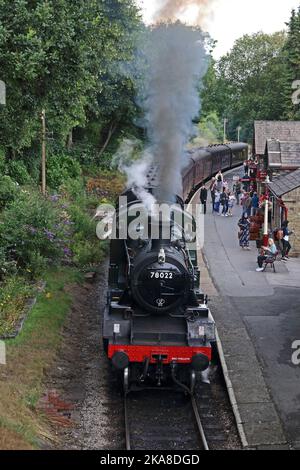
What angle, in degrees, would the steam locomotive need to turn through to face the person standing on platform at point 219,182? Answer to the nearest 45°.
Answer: approximately 180°

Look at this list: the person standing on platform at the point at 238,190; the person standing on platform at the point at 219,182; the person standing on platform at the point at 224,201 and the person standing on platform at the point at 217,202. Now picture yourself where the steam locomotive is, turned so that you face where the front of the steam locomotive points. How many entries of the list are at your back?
4

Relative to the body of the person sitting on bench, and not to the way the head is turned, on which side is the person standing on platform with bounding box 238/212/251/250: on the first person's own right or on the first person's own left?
on the first person's own right

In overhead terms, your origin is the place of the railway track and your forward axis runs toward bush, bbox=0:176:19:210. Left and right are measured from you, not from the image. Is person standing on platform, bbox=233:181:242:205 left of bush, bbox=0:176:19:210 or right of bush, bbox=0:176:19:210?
right

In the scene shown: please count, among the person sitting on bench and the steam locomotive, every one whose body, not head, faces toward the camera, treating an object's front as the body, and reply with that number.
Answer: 1

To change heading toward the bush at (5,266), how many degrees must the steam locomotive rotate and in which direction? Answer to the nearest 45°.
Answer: approximately 135° to its right

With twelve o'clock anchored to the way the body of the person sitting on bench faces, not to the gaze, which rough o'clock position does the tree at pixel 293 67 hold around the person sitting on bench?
The tree is roughly at 3 o'clock from the person sitting on bench.

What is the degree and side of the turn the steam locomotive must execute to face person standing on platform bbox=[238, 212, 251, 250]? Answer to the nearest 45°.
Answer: approximately 180°

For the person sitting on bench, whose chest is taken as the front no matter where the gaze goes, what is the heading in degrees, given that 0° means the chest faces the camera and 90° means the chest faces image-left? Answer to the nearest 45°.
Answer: approximately 90°

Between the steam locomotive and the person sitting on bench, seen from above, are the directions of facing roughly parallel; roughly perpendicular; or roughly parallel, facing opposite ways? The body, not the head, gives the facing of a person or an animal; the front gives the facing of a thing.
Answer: roughly perpendicular

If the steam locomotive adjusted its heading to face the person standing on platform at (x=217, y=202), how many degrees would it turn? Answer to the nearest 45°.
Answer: approximately 180°

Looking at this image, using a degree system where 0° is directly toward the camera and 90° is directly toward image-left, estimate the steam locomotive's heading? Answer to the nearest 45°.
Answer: approximately 0°

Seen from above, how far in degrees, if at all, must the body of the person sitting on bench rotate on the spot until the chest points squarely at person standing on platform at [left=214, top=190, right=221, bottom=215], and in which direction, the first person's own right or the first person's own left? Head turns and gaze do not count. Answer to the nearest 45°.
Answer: approximately 90° to the first person's own right
